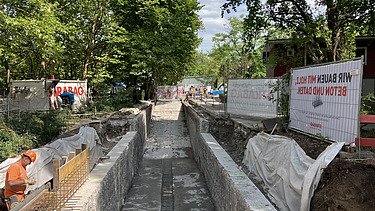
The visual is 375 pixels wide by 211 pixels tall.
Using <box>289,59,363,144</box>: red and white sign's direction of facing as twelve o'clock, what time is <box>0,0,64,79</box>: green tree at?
The green tree is roughly at 8 o'clock from the red and white sign.

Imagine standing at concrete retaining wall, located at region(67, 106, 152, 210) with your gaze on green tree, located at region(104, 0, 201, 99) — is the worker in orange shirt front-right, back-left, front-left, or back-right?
back-left

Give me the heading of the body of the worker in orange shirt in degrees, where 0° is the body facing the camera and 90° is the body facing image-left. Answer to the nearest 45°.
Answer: approximately 270°

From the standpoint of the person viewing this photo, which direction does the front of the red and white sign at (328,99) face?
facing away from the viewer and to the right of the viewer

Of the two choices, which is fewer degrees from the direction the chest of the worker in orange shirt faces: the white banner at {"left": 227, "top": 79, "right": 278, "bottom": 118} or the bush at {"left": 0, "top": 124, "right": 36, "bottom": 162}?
the white banner

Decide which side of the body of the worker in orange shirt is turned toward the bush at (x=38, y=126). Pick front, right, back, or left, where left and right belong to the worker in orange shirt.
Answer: left

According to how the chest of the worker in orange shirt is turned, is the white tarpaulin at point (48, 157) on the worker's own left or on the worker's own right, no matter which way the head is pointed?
on the worker's own left

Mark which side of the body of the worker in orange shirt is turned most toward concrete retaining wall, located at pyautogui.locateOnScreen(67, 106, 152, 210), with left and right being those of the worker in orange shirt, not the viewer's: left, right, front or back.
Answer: front

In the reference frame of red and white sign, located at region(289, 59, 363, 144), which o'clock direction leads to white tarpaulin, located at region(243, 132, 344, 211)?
The white tarpaulin is roughly at 5 o'clock from the red and white sign.
